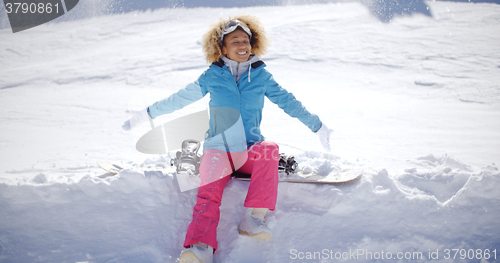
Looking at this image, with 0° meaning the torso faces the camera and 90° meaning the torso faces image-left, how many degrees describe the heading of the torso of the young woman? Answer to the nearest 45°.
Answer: approximately 0°
